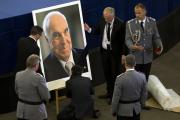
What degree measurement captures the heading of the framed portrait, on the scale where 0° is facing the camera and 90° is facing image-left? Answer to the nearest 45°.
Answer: approximately 0°

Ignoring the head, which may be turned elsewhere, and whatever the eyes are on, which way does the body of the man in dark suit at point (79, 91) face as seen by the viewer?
away from the camera

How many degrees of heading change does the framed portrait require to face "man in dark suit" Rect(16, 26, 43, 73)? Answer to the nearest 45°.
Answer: approximately 45° to its right

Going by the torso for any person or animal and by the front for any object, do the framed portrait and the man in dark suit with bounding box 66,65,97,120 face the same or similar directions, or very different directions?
very different directions

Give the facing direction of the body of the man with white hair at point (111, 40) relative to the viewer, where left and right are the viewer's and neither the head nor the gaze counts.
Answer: facing the viewer and to the left of the viewer

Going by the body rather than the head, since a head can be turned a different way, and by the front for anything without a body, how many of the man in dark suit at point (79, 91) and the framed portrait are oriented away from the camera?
1
